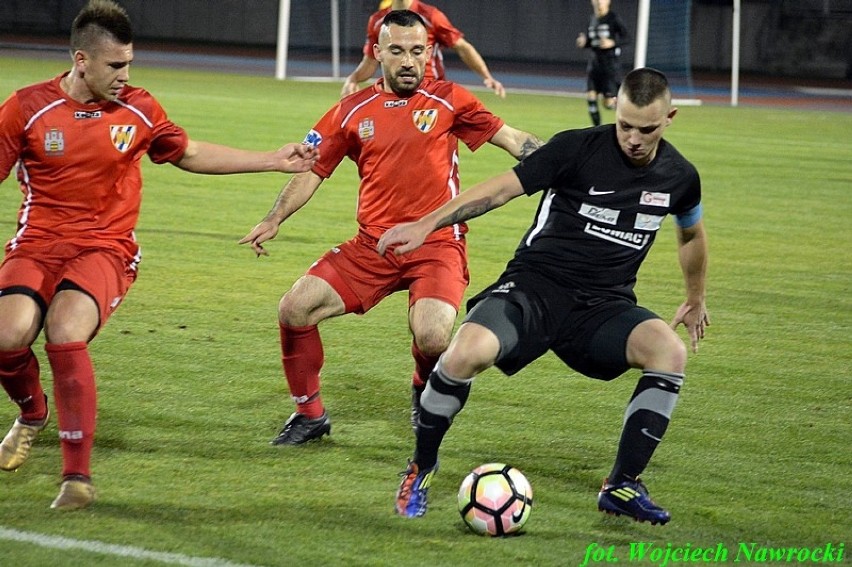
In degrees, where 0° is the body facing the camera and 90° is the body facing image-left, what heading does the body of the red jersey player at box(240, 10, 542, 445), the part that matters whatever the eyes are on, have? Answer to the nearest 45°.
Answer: approximately 0°

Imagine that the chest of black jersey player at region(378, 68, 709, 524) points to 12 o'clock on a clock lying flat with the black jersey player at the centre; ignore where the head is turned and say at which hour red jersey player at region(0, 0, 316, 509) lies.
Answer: The red jersey player is roughly at 3 o'clock from the black jersey player.

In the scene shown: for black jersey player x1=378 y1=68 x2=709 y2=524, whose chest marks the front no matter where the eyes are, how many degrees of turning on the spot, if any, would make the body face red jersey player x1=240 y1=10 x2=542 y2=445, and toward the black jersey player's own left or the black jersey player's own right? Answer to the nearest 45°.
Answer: approximately 135° to the black jersey player's own right

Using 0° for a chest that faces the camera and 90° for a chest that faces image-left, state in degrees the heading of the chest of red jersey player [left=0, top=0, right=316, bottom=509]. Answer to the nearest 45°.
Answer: approximately 0°

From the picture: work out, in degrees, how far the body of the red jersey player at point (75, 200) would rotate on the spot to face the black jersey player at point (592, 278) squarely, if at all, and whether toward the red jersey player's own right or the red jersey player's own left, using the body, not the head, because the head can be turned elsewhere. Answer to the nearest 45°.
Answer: approximately 90° to the red jersey player's own left

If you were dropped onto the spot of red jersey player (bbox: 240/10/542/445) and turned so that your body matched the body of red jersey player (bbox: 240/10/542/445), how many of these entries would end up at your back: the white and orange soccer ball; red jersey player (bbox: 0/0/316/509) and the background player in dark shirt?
1

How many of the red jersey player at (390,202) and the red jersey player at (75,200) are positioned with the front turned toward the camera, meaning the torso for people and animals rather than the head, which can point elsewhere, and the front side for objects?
2

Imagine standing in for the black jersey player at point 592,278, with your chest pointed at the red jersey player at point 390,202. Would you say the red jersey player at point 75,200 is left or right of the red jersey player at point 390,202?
left
